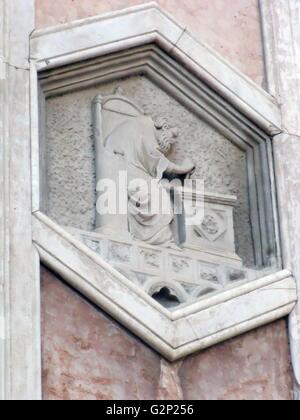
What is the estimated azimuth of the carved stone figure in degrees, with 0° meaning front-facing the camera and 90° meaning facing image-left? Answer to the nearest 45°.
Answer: approximately 270°
